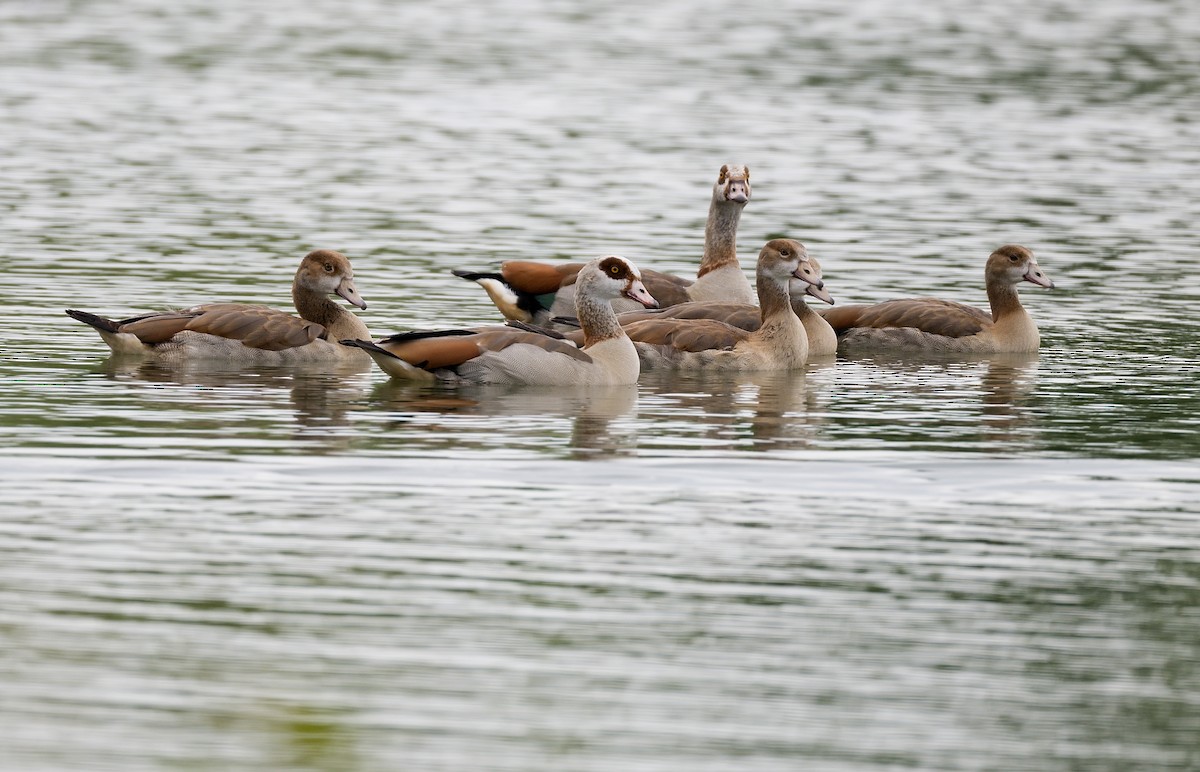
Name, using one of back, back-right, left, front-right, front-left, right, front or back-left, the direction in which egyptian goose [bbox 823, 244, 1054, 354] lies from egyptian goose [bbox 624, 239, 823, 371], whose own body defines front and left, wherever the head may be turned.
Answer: front-left

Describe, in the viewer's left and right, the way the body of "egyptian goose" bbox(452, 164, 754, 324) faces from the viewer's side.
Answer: facing to the right of the viewer

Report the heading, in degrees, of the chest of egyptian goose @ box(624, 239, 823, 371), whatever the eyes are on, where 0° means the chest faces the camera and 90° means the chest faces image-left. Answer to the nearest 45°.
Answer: approximately 270°

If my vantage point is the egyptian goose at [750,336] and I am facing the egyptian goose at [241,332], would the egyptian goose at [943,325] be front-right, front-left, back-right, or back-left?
back-right

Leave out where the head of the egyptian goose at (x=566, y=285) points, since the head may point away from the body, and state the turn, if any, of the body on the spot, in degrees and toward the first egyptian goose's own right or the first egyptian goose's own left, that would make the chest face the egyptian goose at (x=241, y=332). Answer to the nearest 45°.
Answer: approximately 135° to the first egyptian goose's own right

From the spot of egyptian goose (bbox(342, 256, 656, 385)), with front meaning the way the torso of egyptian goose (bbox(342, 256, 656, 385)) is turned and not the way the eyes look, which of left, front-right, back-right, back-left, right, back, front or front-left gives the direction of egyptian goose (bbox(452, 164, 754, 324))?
left

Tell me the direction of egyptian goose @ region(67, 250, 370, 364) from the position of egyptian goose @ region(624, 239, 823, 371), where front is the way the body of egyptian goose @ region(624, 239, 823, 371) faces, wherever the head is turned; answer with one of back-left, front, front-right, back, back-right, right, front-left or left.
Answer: back

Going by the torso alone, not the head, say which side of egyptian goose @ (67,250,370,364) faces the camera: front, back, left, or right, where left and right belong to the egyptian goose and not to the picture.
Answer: right

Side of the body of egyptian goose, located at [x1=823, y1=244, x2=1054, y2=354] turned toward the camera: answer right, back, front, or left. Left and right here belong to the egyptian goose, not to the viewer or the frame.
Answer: right

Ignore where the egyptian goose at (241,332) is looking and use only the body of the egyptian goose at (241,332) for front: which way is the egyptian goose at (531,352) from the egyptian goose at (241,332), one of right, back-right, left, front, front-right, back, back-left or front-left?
front-right

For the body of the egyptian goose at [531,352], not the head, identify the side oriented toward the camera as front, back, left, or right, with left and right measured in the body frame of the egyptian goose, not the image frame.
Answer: right

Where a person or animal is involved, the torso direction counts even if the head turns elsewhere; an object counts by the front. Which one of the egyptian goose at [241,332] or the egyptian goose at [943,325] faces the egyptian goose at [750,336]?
the egyptian goose at [241,332]

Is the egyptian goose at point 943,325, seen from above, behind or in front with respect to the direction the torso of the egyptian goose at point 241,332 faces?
in front

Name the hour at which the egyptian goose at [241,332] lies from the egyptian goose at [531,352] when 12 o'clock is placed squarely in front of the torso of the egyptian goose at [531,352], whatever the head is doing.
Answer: the egyptian goose at [241,332] is roughly at 7 o'clock from the egyptian goose at [531,352].
